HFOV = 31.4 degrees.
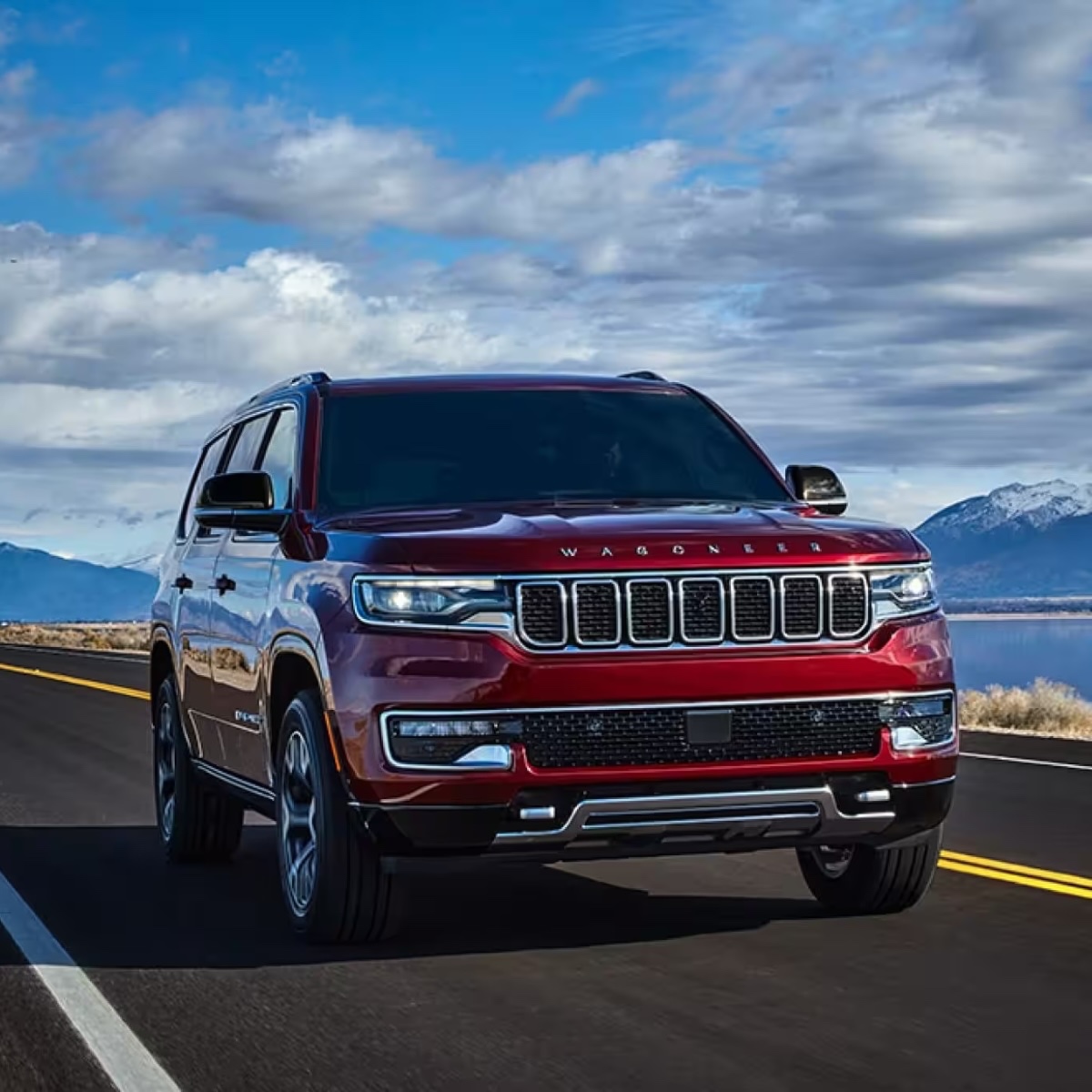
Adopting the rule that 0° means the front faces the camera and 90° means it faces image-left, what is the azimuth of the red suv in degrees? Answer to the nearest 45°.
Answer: approximately 315°
